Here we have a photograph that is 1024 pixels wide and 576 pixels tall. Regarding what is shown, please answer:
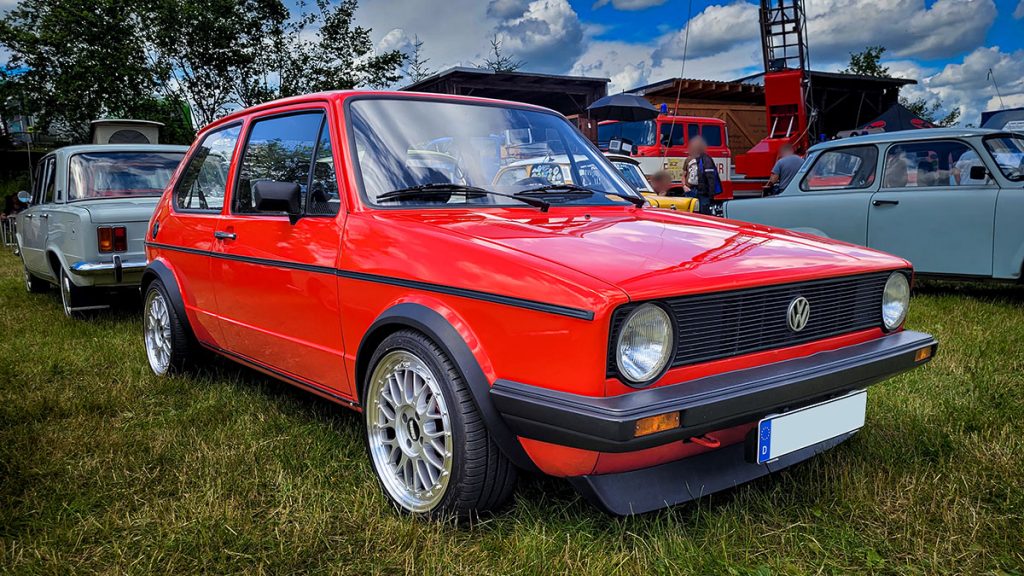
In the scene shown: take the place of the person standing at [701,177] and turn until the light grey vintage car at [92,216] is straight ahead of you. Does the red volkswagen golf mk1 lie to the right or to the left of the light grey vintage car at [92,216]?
left

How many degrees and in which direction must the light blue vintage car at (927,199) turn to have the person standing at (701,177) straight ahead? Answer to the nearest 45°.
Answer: approximately 180°

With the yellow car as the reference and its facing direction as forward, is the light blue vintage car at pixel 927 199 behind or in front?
in front

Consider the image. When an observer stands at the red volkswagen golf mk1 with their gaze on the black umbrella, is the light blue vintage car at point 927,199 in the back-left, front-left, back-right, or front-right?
front-right

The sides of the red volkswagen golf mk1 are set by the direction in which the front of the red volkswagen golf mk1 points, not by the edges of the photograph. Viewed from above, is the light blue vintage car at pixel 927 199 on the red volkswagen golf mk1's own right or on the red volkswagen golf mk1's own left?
on the red volkswagen golf mk1's own left

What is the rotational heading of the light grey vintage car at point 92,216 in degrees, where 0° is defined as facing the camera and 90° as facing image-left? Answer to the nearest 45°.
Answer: approximately 135°

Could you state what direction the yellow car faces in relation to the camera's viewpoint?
facing the viewer and to the right of the viewer

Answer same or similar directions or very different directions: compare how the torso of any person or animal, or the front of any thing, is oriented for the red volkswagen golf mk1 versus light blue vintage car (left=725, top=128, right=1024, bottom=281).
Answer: same or similar directions

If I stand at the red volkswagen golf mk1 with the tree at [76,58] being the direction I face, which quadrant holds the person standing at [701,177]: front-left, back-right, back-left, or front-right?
front-right

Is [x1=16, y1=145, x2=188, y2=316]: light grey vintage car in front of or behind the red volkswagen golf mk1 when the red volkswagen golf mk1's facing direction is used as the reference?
behind
